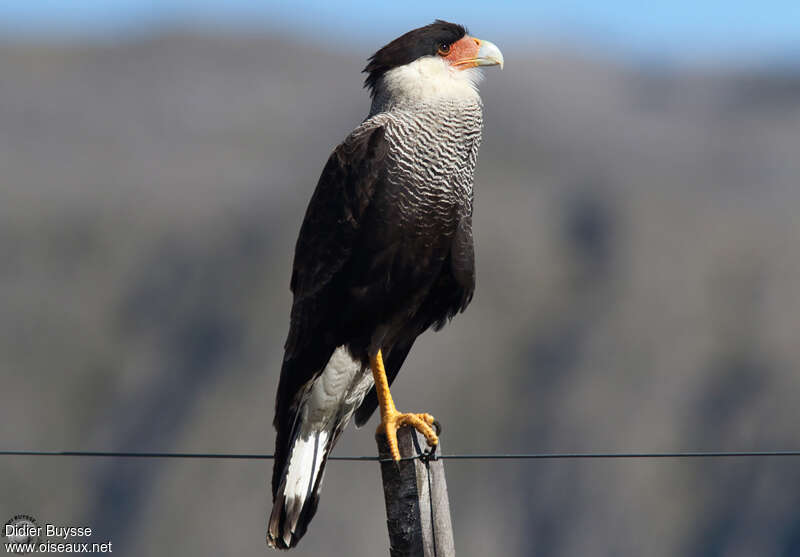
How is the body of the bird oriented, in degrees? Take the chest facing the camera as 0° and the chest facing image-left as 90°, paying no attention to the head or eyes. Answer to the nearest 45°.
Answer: approximately 315°
